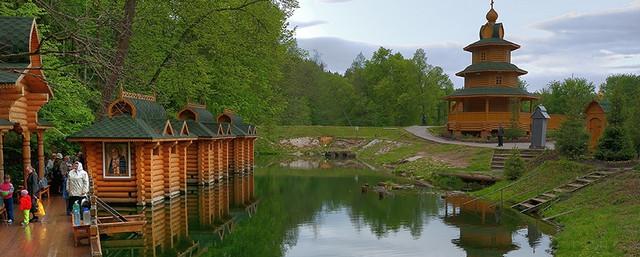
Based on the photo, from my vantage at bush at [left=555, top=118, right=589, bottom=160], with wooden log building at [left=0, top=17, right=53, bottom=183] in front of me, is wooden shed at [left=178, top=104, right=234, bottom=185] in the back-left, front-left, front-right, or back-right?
front-right

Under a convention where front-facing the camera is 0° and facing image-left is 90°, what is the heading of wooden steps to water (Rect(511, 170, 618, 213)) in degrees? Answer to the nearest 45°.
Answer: approximately 45°

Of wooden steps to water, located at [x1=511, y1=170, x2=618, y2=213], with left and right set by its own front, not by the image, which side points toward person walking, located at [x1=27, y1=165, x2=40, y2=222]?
front

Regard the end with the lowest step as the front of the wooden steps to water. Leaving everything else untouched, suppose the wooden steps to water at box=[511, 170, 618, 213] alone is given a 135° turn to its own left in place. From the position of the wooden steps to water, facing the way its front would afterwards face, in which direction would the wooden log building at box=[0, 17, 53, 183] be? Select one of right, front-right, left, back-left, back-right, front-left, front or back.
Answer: back-right

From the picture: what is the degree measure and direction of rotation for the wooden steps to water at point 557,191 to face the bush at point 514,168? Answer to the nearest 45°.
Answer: approximately 90° to its right

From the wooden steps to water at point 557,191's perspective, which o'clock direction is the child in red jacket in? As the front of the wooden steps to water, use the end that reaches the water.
The child in red jacket is roughly at 12 o'clock from the wooden steps to water.

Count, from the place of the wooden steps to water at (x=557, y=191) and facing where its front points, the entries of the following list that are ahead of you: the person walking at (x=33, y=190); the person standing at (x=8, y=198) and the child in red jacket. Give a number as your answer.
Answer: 3

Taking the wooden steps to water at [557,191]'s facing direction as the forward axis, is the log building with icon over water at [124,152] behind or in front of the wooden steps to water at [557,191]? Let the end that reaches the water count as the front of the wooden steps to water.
in front

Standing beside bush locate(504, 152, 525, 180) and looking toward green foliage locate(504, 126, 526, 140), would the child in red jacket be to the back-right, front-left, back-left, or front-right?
back-left

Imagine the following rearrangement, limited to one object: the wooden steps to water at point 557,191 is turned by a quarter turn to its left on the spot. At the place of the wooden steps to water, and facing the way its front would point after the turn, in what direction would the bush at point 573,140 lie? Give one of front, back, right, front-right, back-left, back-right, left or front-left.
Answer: back-left

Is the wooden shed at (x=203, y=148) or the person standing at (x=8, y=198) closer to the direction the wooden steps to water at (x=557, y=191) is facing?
the person standing

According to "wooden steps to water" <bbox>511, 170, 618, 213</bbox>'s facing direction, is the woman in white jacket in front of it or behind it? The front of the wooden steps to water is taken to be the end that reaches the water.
in front

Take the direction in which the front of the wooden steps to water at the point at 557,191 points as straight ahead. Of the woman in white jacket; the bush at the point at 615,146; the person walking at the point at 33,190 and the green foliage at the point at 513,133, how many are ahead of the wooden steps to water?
2

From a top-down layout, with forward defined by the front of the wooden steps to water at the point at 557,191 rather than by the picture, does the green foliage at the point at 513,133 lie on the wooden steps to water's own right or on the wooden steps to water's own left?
on the wooden steps to water's own right

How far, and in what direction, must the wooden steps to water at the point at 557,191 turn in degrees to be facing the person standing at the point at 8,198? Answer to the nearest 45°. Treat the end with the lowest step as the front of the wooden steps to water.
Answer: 0° — it already faces them
